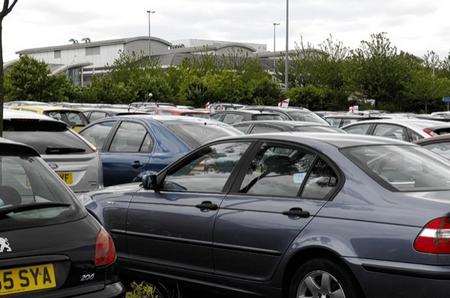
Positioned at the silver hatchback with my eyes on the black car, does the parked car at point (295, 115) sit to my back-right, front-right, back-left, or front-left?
back-left

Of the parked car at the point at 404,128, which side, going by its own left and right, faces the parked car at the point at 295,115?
front

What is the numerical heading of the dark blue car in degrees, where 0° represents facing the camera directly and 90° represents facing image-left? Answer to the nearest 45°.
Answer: approximately 135°

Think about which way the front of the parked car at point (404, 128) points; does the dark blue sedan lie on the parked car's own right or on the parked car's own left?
on the parked car's own left

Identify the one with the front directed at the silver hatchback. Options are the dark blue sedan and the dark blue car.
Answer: the dark blue car

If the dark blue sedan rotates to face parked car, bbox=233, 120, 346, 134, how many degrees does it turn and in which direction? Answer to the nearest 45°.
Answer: approximately 90° to its right

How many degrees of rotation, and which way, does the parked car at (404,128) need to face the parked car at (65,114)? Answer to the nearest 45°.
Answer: approximately 45° to its left

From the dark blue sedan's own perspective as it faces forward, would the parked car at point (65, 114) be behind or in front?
in front

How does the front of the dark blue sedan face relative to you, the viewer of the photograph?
facing away from the viewer and to the left of the viewer

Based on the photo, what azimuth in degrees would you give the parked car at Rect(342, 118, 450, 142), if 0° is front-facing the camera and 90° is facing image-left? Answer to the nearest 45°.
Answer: approximately 135°

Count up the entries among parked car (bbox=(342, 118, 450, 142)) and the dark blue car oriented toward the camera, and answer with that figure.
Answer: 0

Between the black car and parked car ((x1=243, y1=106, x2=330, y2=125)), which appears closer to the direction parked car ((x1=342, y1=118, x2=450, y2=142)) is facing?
the parked car
